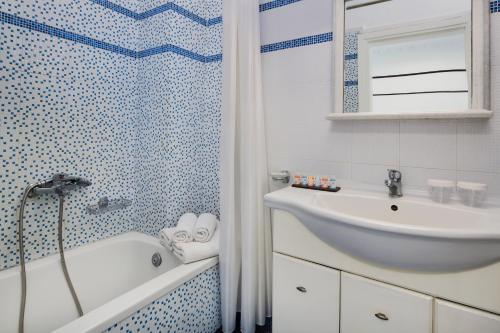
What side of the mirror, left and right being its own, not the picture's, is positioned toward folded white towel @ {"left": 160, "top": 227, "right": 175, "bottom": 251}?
right

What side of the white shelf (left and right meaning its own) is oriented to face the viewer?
front

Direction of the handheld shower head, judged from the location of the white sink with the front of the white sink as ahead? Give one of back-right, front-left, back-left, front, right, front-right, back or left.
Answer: right

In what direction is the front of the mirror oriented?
toward the camera

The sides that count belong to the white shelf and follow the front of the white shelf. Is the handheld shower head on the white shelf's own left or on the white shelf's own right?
on the white shelf's own right

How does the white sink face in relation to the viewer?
toward the camera

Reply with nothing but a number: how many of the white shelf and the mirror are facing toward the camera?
2

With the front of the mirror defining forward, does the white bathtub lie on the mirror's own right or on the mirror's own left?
on the mirror's own right

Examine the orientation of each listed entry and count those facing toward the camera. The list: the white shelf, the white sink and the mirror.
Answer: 3
